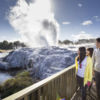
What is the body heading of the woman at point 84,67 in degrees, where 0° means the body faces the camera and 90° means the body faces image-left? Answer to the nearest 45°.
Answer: approximately 45°

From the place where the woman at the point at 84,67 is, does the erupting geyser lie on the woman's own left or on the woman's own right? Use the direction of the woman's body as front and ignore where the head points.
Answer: on the woman's own right
